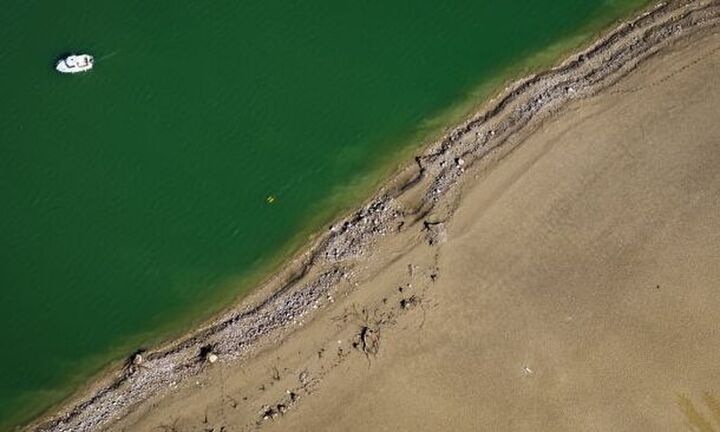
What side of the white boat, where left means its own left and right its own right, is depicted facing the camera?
left
